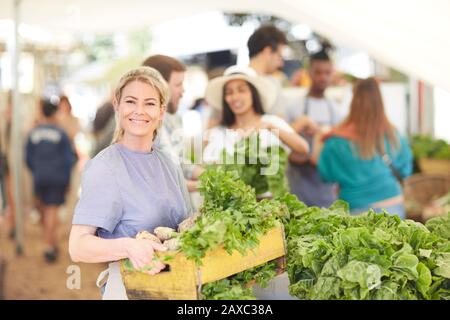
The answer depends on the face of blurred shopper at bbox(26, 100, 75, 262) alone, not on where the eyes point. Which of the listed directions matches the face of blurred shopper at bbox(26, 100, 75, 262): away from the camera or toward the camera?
away from the camera

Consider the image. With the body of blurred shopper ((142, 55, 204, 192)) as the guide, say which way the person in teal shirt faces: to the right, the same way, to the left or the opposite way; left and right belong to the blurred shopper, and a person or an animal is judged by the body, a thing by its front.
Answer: to the left

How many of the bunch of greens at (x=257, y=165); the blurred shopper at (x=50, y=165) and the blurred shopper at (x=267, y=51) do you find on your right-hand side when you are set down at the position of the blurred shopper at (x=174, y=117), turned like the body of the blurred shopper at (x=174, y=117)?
0

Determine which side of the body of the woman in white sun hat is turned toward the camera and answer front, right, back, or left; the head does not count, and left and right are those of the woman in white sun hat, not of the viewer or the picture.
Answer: front

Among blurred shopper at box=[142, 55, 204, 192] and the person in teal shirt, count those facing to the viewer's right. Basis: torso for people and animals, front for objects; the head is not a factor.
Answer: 1

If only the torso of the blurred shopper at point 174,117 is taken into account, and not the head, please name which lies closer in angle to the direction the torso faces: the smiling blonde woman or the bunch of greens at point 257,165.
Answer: the bunch of greens

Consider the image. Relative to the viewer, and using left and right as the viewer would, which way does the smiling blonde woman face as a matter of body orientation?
facing the viewer and to the right of the viewer

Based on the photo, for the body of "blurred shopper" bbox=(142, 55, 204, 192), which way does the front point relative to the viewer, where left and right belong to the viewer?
facing to the right of the viewer

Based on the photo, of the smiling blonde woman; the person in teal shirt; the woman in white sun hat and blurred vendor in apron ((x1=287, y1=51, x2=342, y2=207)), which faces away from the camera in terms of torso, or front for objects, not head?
the person in teal shirt

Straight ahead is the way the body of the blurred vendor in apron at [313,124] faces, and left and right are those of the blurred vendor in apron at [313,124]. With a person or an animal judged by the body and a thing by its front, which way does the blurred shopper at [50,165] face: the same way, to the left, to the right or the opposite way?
the opposite way

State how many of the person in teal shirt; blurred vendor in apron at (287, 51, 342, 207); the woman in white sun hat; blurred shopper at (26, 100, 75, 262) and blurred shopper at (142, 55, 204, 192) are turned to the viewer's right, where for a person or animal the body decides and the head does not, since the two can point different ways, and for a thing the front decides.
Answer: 1

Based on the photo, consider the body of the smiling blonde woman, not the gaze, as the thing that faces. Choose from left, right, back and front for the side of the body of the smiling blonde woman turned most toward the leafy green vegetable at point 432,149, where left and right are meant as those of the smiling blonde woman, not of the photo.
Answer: left

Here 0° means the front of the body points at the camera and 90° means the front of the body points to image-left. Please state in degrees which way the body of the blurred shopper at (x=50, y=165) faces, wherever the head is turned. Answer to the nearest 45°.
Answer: approximately 180°

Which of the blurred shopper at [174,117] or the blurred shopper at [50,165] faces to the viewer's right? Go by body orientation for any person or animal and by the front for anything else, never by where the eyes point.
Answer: the blurred shopper at [174,117]
